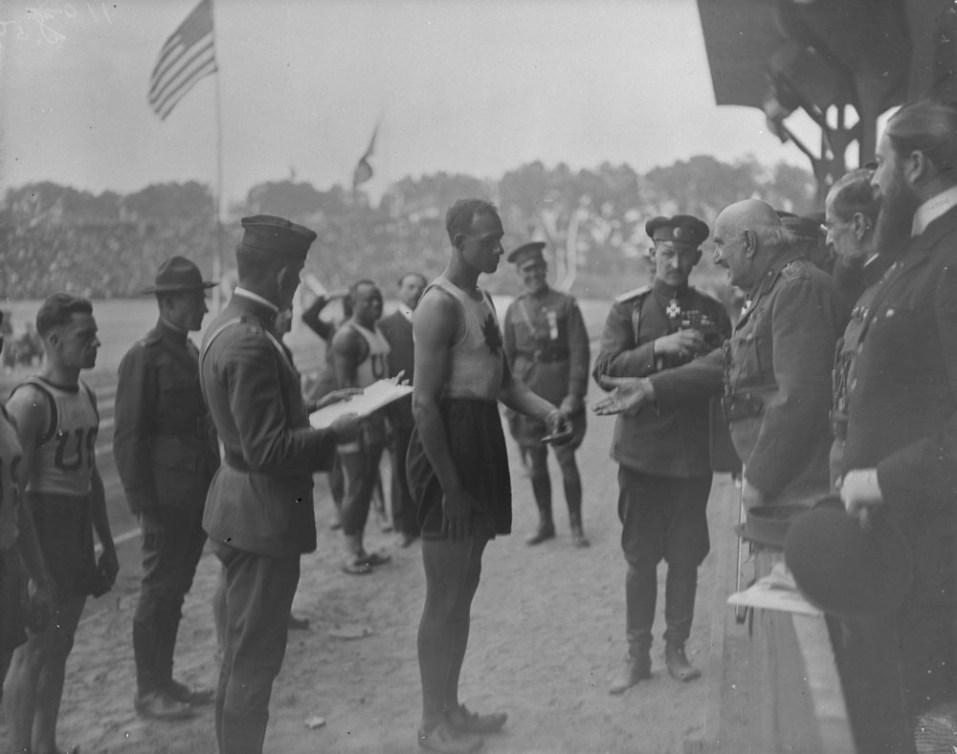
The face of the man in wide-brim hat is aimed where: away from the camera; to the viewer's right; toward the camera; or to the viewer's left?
to the viewer's right

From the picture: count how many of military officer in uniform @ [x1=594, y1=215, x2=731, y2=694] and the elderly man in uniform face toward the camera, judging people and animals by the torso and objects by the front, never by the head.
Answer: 1

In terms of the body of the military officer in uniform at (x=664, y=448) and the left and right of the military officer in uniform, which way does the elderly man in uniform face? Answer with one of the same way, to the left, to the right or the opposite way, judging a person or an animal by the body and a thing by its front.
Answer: to the right

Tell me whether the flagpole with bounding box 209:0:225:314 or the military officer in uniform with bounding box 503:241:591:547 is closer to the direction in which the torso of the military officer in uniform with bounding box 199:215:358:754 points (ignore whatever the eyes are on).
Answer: the military officer in uniform

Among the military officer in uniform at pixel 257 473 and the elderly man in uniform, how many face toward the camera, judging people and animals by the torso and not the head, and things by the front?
0

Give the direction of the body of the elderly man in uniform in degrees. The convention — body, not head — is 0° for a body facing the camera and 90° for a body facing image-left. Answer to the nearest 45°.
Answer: approximately 90°

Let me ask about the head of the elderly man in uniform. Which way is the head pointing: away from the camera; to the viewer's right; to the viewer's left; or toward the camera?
to the viewer's left

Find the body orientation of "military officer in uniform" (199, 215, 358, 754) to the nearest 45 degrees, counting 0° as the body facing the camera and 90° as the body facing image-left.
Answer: approximately 225°

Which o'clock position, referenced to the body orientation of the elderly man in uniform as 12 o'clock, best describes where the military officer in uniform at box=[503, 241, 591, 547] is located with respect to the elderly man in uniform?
The military officer in uniform is roughly at 2 o'clock from the elderly man in uniform.

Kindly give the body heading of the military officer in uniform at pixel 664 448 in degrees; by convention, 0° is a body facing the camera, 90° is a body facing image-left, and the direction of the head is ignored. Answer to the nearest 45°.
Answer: approximately 0°

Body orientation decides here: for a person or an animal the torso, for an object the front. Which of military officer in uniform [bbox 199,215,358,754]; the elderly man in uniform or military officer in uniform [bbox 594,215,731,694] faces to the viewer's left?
the elderly man in uniform
